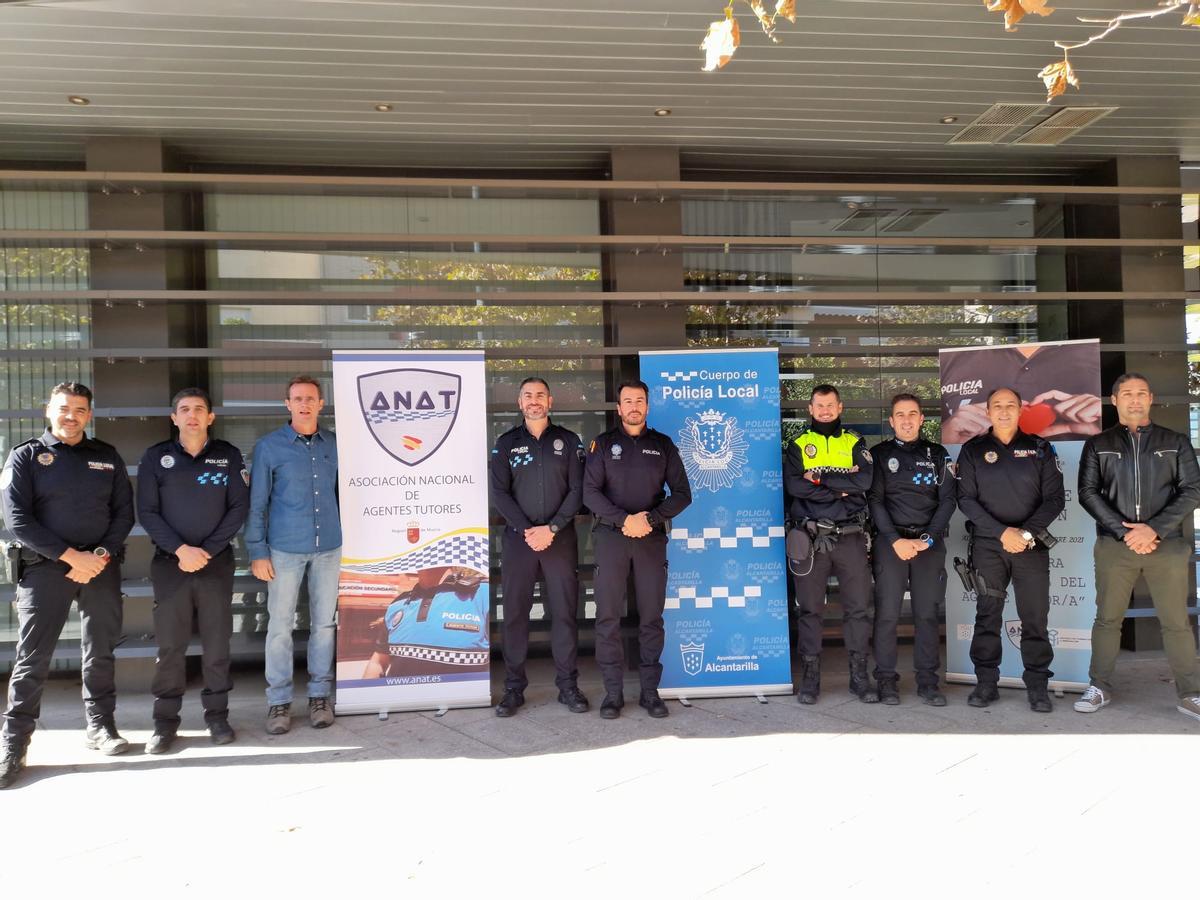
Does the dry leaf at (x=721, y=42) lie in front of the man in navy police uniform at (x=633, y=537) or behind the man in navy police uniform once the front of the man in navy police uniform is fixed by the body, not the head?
in front

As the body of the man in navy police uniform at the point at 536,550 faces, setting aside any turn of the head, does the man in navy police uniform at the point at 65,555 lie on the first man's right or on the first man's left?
on the first man's right

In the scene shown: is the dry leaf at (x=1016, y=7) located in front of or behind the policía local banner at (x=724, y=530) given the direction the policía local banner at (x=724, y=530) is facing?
in front

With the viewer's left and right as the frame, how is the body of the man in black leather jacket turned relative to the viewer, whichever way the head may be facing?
facing the viewer

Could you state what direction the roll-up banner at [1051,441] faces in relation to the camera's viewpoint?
facing the viewer

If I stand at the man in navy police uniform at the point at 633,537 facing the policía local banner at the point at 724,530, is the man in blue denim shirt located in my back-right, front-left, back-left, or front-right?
back-left

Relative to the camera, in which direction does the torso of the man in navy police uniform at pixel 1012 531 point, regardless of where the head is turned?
toward the camera

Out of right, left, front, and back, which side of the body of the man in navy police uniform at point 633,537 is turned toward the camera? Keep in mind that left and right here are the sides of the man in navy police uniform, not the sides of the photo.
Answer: front
